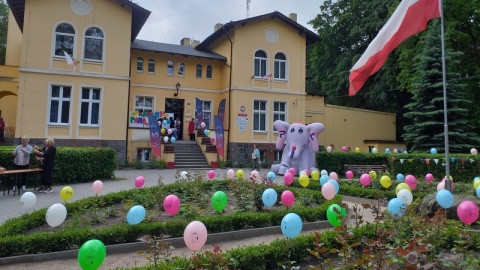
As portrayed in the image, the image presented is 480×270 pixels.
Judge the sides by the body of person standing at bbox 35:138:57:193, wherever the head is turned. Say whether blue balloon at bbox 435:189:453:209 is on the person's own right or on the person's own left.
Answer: on the person's own left

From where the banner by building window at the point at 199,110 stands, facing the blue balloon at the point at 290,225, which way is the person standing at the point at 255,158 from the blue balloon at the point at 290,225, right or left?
left

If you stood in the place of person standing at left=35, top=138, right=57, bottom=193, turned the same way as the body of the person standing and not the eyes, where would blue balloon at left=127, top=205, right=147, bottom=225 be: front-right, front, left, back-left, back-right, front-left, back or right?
left

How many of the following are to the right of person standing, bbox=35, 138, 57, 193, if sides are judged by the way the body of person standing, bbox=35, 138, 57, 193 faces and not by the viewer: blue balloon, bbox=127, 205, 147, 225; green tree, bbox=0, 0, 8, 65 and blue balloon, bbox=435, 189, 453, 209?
1

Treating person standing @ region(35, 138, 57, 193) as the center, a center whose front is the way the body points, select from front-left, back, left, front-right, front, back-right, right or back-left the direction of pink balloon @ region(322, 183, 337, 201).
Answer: back-left

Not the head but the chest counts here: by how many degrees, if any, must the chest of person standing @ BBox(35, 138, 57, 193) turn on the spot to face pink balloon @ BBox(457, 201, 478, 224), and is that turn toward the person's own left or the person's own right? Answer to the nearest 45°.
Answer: approximately 135° to the person's own left

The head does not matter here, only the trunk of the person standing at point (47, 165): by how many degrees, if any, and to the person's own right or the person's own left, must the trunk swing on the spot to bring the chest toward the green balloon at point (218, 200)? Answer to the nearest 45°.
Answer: approximately 135° to the person's own left

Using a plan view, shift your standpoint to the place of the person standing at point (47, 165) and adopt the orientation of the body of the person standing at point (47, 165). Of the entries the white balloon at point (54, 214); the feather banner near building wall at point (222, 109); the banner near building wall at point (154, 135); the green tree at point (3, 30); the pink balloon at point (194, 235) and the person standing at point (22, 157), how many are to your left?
2

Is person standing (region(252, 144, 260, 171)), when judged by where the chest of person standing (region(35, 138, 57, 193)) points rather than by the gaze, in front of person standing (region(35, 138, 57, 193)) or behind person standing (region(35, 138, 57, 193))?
behind

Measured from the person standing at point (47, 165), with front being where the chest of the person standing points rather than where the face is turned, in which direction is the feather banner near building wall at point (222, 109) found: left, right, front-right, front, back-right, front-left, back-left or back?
back-right

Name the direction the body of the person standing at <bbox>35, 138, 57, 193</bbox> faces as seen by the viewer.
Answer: to the viewer's left

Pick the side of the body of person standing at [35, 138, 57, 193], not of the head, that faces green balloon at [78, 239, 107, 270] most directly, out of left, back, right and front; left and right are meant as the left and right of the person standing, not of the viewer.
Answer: left

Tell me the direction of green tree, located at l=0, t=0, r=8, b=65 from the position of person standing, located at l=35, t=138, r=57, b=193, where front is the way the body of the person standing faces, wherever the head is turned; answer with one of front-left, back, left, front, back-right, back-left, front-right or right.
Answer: right
